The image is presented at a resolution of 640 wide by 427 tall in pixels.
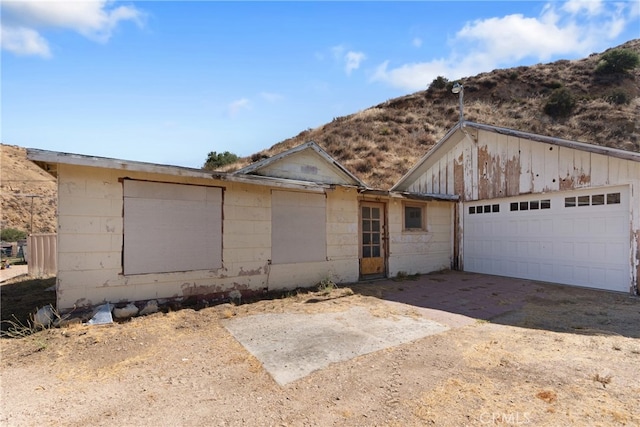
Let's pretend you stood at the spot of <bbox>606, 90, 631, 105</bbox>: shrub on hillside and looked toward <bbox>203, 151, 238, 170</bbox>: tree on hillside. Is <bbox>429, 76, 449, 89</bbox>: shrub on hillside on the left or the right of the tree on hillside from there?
right

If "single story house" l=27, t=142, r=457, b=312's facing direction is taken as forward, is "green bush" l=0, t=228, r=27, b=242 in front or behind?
behind

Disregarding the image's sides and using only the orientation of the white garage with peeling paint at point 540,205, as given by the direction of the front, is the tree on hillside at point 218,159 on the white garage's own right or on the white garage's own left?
on the white garage's own right

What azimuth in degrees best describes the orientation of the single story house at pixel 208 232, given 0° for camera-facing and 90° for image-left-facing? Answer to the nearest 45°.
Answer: approximately 315°

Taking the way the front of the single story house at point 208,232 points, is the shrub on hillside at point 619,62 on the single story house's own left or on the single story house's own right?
on the single story house's own left
